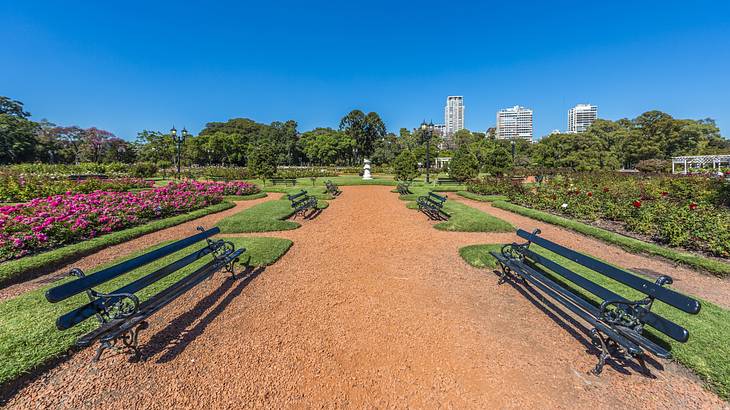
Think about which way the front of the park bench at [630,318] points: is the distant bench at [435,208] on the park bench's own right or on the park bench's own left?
on the park bench's own right

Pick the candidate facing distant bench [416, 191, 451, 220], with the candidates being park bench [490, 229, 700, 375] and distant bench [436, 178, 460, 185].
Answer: distant bench [436, 178, 460, 185]

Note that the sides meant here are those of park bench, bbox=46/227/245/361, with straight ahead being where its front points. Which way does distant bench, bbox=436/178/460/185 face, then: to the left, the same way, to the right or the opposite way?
to the right

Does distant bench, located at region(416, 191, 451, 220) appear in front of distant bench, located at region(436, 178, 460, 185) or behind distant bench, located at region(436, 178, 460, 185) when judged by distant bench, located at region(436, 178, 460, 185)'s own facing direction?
in front

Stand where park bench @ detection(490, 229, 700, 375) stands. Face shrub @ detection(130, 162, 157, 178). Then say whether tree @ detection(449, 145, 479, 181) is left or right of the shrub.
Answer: right

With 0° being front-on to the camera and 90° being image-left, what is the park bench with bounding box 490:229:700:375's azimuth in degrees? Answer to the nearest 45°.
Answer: approximately 45°

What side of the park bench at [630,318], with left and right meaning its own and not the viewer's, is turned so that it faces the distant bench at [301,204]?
right

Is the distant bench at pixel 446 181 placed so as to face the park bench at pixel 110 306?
yes

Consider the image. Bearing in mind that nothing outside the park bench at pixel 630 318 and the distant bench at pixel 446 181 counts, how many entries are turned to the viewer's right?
0

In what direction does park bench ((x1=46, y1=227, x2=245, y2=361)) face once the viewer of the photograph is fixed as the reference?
facing the viewer and to the right of the viewer

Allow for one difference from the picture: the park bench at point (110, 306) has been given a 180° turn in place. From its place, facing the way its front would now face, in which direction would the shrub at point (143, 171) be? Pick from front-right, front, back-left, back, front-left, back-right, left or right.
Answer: front-right
